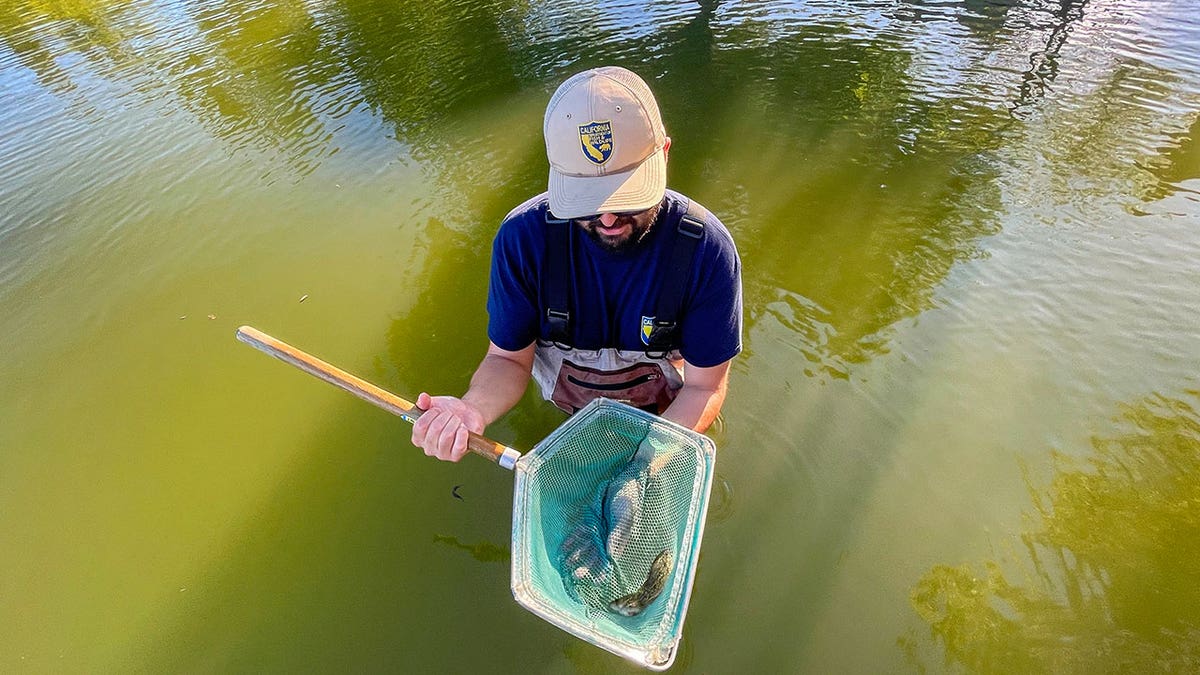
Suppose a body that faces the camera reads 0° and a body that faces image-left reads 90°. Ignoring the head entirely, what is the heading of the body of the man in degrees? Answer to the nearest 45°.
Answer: approximately 0°

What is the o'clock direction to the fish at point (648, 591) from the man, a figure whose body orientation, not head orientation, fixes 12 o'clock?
The fish is roughly at 12 o'clock from the man.
